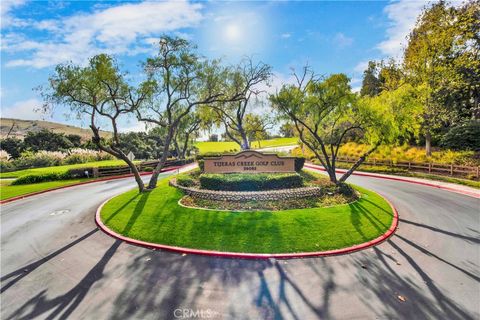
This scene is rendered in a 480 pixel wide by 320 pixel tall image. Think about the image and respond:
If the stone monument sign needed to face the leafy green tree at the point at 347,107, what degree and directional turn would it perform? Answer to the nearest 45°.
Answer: approximately 90° to its left

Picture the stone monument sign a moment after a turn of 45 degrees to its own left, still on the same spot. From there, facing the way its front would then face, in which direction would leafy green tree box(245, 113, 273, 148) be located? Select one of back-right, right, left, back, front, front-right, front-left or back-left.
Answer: back-left

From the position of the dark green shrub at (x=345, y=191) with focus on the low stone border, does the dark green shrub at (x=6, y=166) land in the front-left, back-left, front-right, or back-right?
front-right

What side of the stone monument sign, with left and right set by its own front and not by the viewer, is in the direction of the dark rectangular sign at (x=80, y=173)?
right

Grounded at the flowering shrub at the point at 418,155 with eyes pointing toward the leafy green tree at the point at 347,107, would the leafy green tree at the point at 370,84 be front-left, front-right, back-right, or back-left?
back-right

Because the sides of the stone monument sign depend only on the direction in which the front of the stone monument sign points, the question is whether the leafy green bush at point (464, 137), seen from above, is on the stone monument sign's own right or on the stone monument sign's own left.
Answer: on the stone monument sign's own left

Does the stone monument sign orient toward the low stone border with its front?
yes

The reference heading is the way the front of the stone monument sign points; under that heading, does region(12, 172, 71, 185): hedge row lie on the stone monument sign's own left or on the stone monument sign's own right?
on the stone monument sign's own right

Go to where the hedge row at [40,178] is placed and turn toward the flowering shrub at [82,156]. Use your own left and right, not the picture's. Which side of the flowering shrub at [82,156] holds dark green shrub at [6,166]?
left

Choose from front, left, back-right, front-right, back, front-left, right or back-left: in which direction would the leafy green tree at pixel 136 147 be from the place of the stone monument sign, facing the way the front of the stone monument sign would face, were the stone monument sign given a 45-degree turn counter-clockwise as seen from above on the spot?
back

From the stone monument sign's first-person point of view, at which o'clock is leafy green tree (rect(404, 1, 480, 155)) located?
The leafy green tree is roughly at 8 o'clock from the stone monument sign.

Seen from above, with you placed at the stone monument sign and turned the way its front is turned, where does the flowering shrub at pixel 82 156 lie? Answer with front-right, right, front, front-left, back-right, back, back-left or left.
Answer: back-right

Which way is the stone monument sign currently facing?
toward the camera

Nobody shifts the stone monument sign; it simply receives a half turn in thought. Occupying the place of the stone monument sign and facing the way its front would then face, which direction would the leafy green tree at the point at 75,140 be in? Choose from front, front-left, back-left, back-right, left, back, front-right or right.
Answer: front-left

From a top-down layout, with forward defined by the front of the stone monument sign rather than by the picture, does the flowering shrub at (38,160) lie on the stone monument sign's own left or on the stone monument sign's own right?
on the stone monument sign's own right
